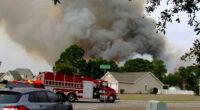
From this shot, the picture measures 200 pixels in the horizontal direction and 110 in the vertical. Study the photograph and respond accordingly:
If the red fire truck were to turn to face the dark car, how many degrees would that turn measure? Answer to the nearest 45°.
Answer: approximately 90° to its right

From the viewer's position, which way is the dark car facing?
facing away from the viewer and to the right of the viewer

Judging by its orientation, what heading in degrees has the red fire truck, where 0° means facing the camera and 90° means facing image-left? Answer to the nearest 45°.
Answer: approximately 270°

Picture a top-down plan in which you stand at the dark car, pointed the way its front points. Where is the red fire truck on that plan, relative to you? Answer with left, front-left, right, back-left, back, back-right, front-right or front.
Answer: front-left

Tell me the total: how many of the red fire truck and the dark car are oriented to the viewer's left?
0
